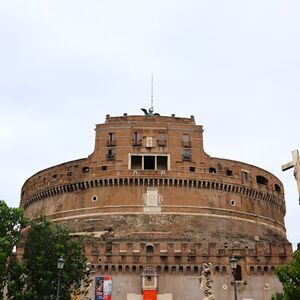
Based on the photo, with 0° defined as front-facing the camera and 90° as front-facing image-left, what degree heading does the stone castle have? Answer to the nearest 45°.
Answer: approximately 0°

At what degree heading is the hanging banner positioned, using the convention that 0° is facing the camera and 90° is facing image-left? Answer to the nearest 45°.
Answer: approximately 0°

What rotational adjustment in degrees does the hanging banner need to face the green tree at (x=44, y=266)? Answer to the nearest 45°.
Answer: approximately 45° to its right

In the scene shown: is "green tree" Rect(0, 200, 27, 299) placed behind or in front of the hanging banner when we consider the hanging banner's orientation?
in front

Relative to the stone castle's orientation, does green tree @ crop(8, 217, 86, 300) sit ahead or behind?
ahead

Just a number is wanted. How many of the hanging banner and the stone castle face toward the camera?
2

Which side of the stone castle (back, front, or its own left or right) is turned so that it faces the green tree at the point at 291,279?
front
